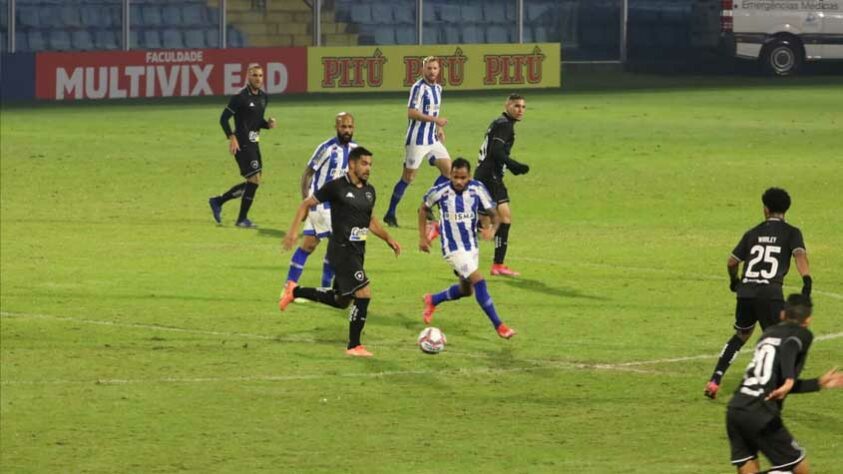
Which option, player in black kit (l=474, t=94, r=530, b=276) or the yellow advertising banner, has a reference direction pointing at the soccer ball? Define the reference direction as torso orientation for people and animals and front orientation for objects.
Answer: the yellow advertising banner

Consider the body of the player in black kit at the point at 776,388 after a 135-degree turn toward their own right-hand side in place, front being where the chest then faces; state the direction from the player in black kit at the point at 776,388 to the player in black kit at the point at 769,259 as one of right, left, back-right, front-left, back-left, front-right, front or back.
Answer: back

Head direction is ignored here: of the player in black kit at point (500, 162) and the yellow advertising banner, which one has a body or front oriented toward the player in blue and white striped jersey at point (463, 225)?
the yellow advertising banner

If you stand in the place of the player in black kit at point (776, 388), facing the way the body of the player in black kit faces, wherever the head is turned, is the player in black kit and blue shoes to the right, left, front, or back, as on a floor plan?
left

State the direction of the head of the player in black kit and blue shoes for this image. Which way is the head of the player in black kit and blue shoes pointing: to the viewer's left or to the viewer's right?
to the viewer's right

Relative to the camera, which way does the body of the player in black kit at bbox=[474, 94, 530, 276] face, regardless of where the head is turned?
to the viewer's right

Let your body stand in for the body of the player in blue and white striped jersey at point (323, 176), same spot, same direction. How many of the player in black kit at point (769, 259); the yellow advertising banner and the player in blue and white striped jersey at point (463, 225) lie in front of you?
2

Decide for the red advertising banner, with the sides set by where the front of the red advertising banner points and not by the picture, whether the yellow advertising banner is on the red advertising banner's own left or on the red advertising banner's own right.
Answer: on the red advertising banner's own left

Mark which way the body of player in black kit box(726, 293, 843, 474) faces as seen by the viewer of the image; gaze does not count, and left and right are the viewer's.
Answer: facing away from the viewer and to the right of the viewer

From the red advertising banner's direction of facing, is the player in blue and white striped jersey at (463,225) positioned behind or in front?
in front

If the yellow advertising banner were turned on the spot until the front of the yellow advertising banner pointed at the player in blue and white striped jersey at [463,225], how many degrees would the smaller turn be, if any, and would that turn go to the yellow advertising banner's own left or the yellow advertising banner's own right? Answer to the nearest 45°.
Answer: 0° — it already faces them

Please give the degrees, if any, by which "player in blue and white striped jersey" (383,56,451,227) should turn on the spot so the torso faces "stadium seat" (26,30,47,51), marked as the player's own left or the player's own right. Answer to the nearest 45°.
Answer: approximately 180°

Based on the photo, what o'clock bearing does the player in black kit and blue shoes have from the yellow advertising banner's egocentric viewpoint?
The player in black kit and blue shoes is roughly at 12 o'clock from the yellow advertising banner.

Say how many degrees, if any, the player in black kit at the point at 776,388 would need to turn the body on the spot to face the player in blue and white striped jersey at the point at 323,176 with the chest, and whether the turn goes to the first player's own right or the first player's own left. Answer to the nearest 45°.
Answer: approximately 90° to the first player's own left

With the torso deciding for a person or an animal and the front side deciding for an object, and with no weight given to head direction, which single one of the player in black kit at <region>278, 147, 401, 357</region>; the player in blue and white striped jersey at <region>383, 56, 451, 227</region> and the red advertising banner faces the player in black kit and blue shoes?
the red advertising banner
